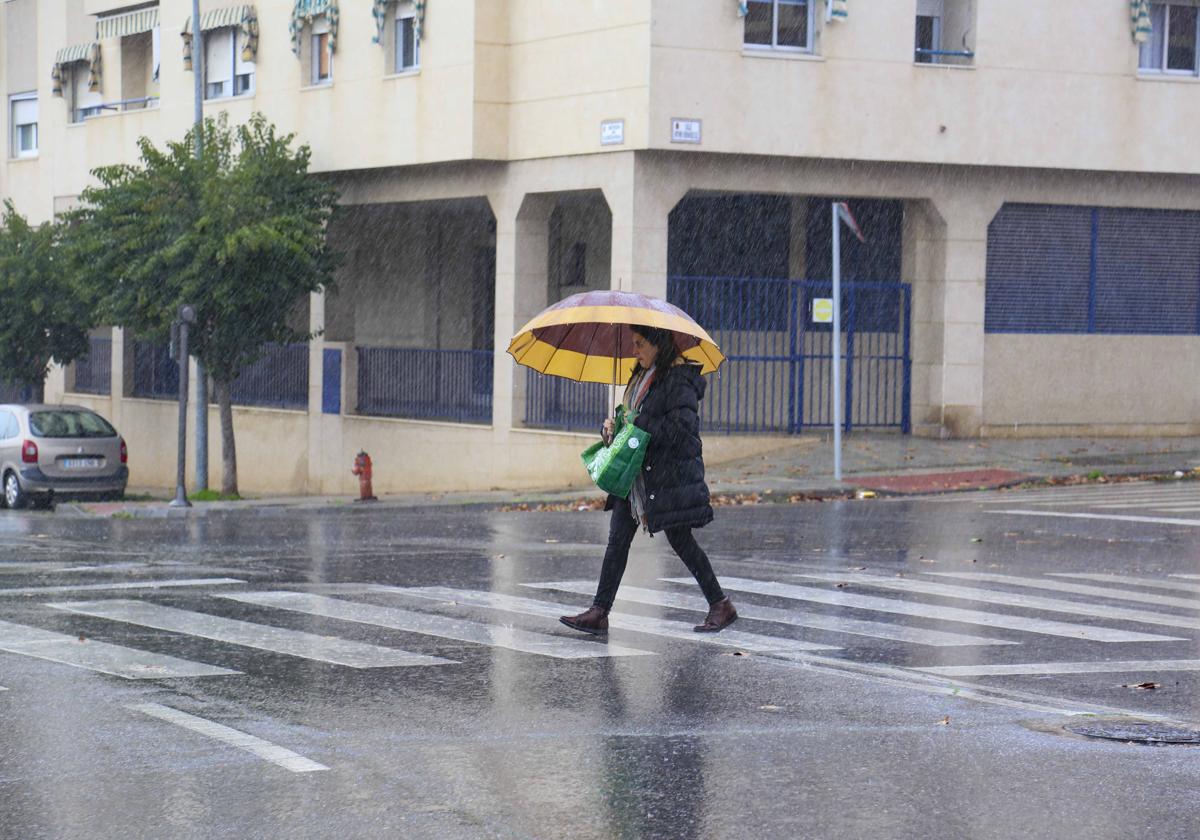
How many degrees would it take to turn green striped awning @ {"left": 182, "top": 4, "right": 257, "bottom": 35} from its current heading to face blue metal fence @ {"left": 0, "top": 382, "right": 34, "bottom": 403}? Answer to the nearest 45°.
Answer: approximately 90° to its right

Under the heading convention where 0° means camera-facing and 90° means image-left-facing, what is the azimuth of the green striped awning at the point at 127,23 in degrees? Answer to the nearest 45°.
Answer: approximately 45°

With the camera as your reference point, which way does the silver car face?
facing away from the viewer and to the left of the viewer
